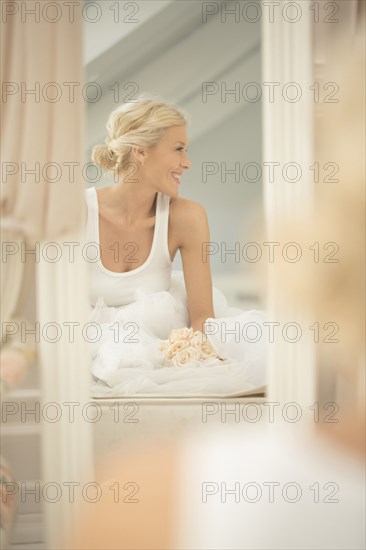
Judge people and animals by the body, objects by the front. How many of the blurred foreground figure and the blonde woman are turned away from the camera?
1

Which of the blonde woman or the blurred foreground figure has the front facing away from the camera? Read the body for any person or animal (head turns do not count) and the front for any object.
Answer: the blurred foreground figure

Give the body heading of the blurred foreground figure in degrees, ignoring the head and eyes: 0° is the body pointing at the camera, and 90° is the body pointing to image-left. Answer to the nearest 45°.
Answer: approximately 180°

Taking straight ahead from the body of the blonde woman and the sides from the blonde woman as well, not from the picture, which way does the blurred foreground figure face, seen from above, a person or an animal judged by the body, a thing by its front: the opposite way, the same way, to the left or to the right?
the opposite way

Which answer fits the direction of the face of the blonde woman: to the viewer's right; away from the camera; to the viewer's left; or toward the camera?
to the viewer's right

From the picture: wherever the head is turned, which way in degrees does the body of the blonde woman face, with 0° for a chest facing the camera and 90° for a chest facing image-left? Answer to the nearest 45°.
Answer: approximately 0°
